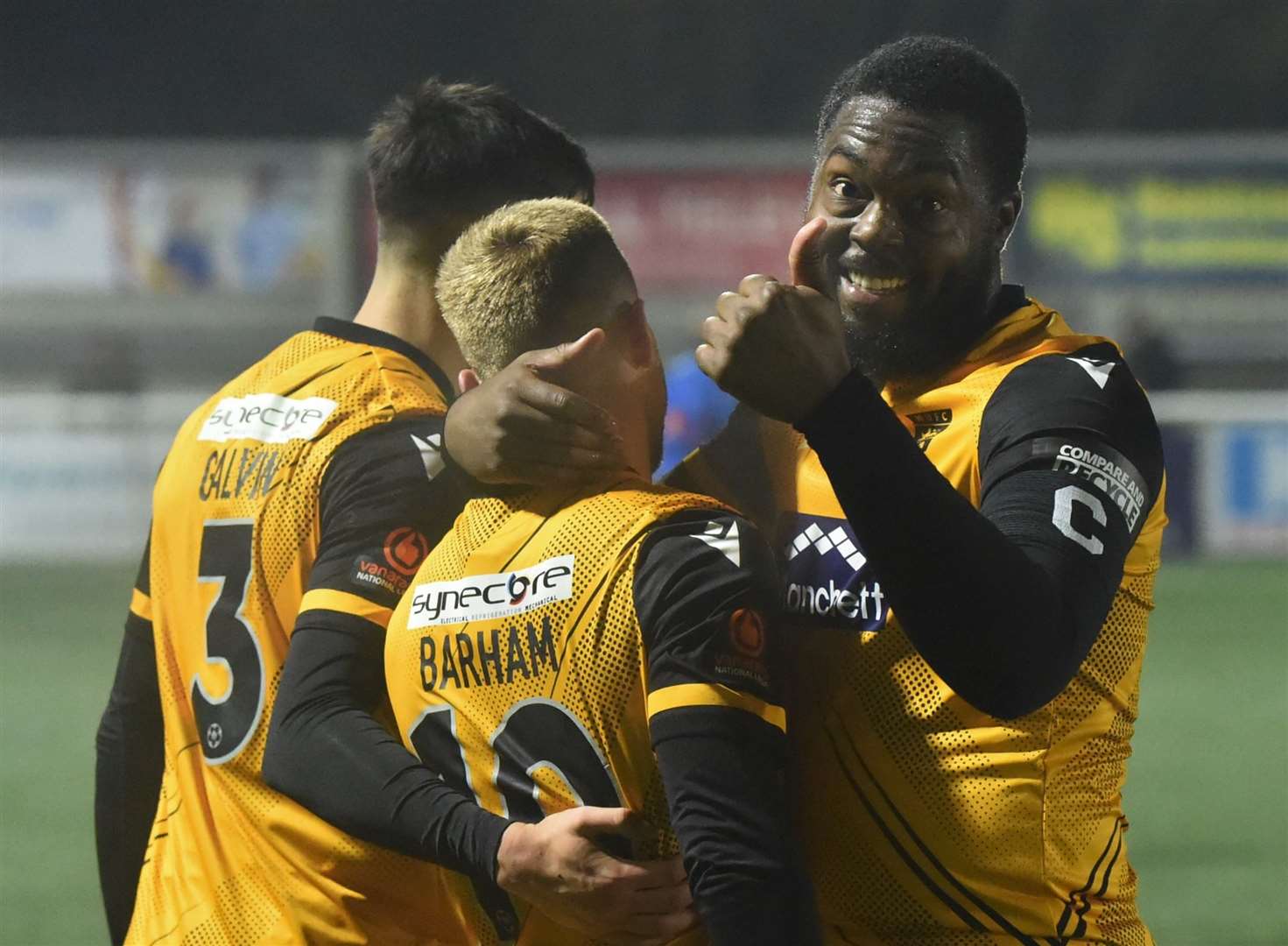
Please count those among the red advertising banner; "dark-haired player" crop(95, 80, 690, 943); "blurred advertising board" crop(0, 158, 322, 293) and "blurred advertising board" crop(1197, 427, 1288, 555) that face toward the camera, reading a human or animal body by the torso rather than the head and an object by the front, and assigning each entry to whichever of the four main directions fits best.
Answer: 3

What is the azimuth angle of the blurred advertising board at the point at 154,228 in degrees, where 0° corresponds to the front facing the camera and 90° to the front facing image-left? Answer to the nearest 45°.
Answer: approximately 0°

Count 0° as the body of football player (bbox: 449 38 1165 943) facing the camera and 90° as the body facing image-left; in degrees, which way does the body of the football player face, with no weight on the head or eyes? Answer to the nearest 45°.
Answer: approximately 45°

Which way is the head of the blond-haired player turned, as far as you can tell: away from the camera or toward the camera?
away from the camera

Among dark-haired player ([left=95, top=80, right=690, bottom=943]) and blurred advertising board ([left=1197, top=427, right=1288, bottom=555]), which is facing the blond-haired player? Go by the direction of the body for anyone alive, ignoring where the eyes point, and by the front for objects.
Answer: the blurred advertising board

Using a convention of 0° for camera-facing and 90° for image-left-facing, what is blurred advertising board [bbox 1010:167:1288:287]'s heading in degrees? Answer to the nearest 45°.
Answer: approximately 0°

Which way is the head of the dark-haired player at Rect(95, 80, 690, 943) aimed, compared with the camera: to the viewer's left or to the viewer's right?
to the viewer's right

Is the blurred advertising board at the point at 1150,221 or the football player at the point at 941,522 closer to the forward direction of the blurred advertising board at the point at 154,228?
the football player
